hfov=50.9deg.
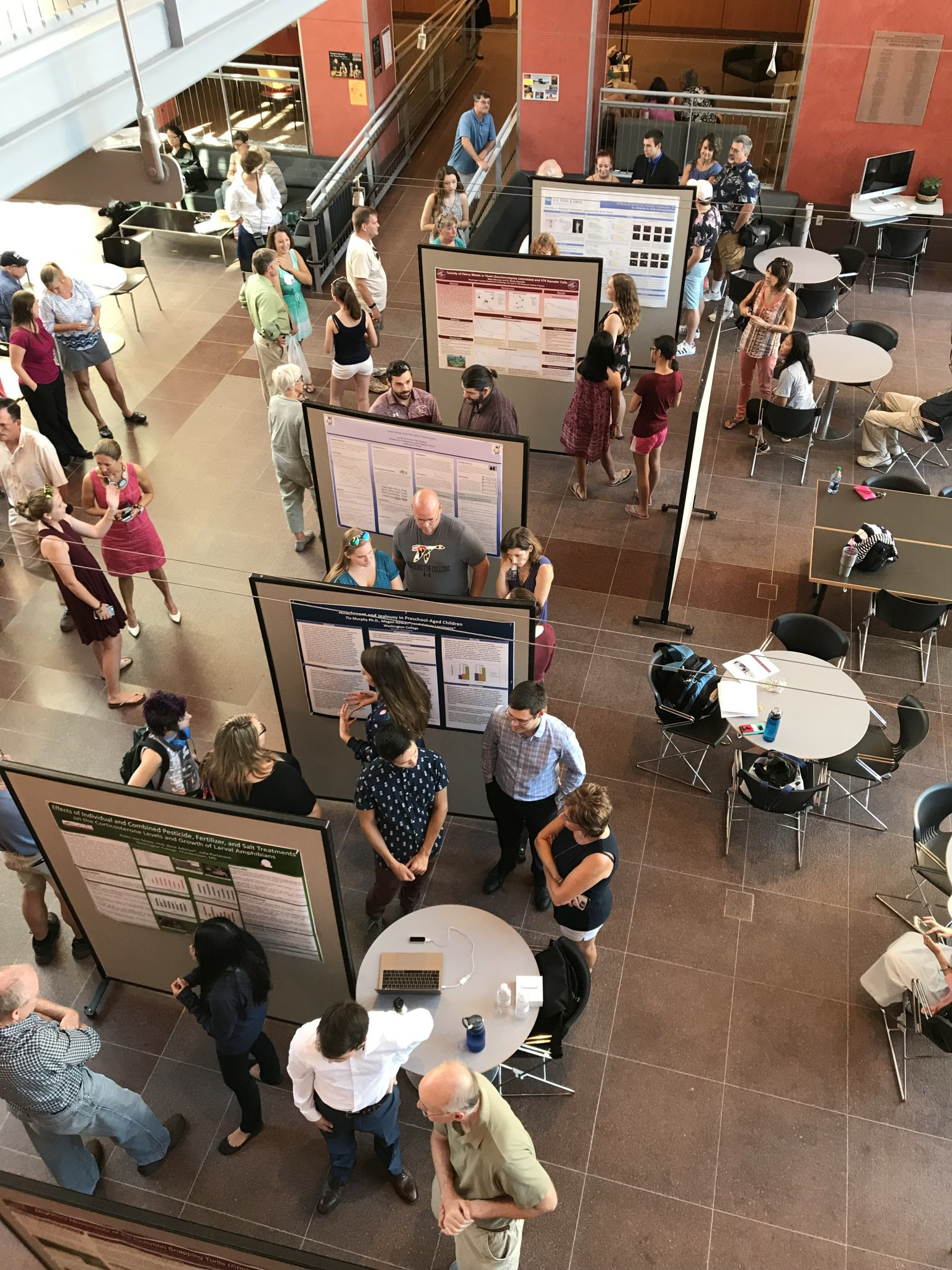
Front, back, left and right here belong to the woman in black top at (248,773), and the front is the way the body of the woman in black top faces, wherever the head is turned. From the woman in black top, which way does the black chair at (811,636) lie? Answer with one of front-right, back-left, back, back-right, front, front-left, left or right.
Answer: front-right

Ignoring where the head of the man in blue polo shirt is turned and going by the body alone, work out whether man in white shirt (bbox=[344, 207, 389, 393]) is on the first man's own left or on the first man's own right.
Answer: on the first man's own right

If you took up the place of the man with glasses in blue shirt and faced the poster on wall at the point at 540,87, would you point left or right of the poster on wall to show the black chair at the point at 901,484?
right

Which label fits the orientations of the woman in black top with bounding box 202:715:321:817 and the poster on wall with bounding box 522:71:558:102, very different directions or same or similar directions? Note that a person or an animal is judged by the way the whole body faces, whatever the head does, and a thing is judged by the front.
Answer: very different directions

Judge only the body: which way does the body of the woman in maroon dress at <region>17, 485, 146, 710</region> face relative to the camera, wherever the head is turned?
to the viewer's right

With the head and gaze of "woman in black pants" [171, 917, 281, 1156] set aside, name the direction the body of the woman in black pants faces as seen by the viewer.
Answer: to the viewer's left

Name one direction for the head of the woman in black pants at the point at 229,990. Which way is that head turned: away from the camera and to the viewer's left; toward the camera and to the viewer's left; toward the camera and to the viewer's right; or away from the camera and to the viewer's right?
away from the camera and to the viewer's left

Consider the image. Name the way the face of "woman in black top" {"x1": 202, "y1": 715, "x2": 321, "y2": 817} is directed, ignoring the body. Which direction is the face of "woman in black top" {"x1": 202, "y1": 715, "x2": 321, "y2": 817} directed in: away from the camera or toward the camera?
away from the camera
